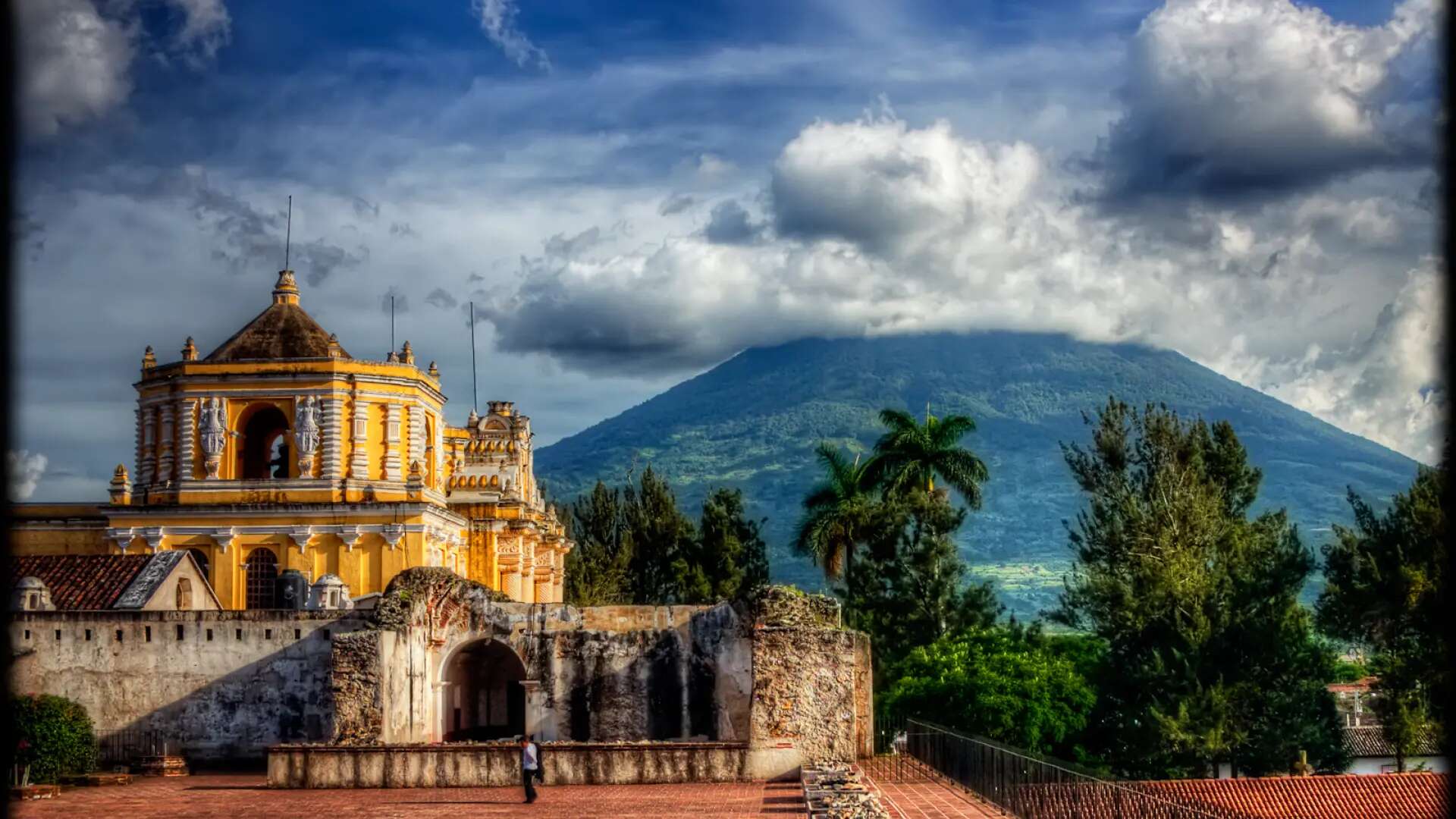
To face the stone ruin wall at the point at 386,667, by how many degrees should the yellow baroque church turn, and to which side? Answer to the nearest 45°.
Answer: approximately 90° to its right

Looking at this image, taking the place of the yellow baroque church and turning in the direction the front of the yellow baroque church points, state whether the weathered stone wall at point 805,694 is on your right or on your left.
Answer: on your right

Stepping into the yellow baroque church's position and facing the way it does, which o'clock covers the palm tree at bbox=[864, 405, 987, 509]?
The palm tree is roughly at 12 o'clock from the yellow baroque church.

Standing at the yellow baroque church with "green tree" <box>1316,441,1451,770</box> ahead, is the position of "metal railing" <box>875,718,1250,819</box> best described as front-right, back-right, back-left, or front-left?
front-right

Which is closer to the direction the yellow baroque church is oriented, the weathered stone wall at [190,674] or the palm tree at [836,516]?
the palm tree

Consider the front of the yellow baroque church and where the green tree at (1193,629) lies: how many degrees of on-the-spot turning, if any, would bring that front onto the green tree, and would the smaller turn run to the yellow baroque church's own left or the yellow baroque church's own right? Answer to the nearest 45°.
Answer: approximately 45° to the yellow baroque church's own right

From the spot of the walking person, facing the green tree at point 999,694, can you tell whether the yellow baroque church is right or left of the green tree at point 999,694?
left

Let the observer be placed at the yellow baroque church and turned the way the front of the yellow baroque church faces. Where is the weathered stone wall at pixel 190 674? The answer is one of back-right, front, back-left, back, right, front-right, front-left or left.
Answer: right

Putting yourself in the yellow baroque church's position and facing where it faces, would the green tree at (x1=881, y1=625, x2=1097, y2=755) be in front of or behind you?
in front

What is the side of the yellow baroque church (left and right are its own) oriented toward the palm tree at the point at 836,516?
front

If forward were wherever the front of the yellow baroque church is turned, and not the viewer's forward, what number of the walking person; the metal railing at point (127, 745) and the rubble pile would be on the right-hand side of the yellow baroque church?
3

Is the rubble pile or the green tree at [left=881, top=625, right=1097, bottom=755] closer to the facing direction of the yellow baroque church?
the green tree

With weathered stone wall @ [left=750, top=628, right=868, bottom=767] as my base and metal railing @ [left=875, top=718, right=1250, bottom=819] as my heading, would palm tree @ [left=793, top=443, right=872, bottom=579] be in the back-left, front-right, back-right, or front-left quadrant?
back-left

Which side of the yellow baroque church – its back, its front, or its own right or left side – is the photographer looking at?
right

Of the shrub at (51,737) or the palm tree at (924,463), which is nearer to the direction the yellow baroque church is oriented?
the palm tree

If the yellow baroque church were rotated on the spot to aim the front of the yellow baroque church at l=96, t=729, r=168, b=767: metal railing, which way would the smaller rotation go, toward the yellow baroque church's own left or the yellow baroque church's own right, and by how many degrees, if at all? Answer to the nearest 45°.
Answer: approximately 90° to the yellow baroque church's own right
